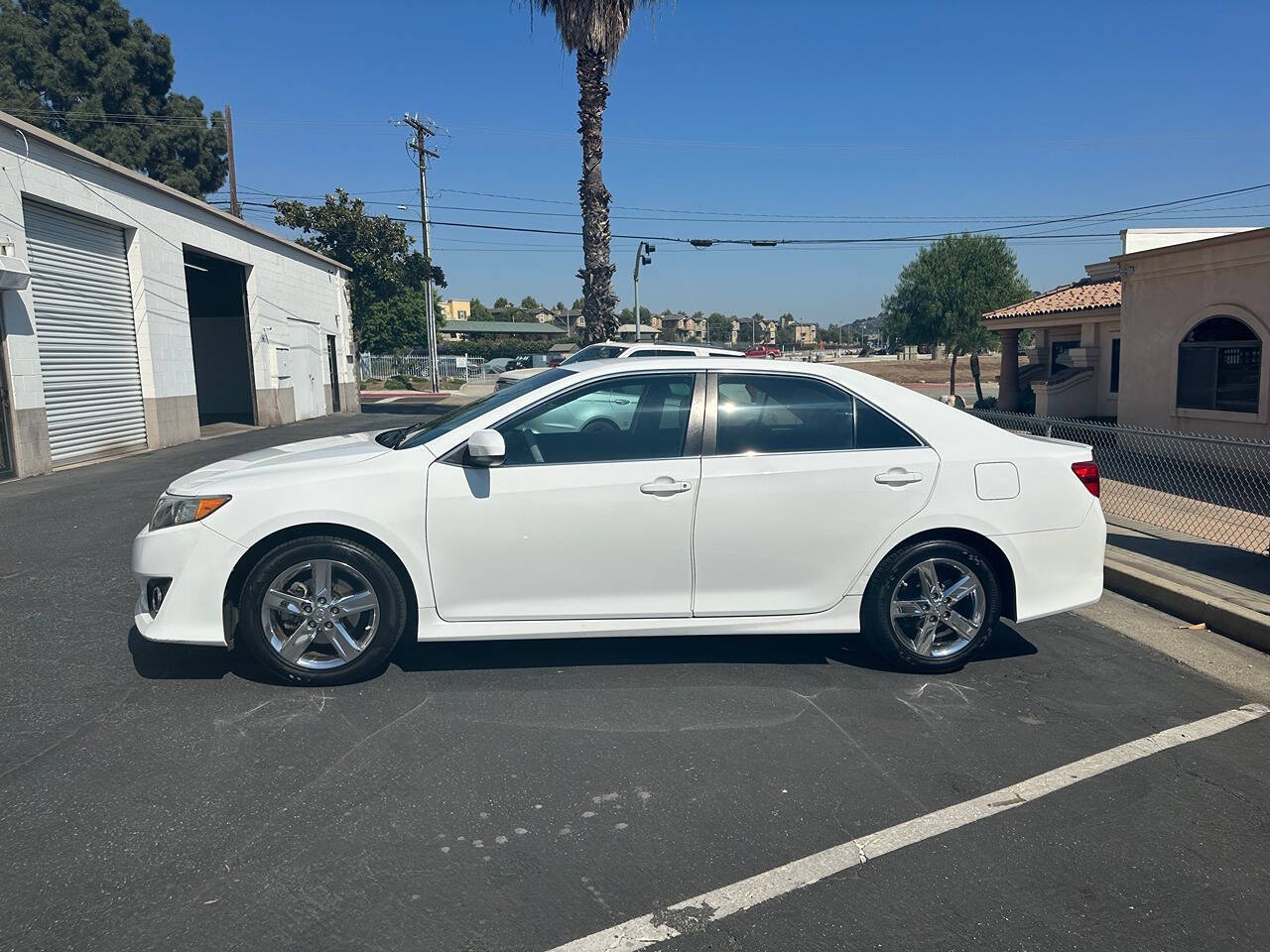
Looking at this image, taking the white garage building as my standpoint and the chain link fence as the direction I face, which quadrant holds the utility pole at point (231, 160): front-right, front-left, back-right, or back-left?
back-left

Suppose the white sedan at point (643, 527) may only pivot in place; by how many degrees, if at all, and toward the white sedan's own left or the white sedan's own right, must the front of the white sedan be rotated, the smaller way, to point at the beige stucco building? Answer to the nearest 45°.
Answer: approximately 135° to the white sedan's own right

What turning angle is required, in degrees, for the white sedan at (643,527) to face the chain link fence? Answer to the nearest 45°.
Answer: approximately 135° to its right

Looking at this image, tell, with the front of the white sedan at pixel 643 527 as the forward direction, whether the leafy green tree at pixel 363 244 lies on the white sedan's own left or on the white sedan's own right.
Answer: on the white sedan's own right

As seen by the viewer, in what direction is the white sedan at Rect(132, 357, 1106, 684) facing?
to the viewer's left

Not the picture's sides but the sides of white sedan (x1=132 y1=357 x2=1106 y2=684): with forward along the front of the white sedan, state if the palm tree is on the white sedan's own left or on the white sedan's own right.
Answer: on the white sedan's own right

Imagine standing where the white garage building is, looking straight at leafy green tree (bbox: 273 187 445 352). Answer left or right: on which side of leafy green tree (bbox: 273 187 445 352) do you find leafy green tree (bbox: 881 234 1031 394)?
right
